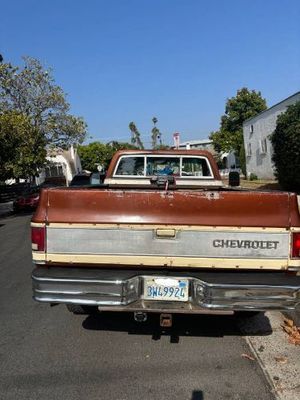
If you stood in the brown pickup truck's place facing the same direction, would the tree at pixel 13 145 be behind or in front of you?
in front

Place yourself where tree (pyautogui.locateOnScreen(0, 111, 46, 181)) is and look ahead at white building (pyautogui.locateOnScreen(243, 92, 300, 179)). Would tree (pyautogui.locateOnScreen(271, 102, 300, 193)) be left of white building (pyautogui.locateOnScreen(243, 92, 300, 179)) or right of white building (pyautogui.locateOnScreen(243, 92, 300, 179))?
right

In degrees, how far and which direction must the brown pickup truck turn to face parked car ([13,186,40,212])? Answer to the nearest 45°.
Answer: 0° — it already faces it

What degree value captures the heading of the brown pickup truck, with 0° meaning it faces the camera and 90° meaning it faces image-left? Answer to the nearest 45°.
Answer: approximately 180°

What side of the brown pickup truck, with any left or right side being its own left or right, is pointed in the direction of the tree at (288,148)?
front

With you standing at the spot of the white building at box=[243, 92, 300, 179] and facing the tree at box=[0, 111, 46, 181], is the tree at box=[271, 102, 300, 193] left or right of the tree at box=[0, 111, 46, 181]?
left
